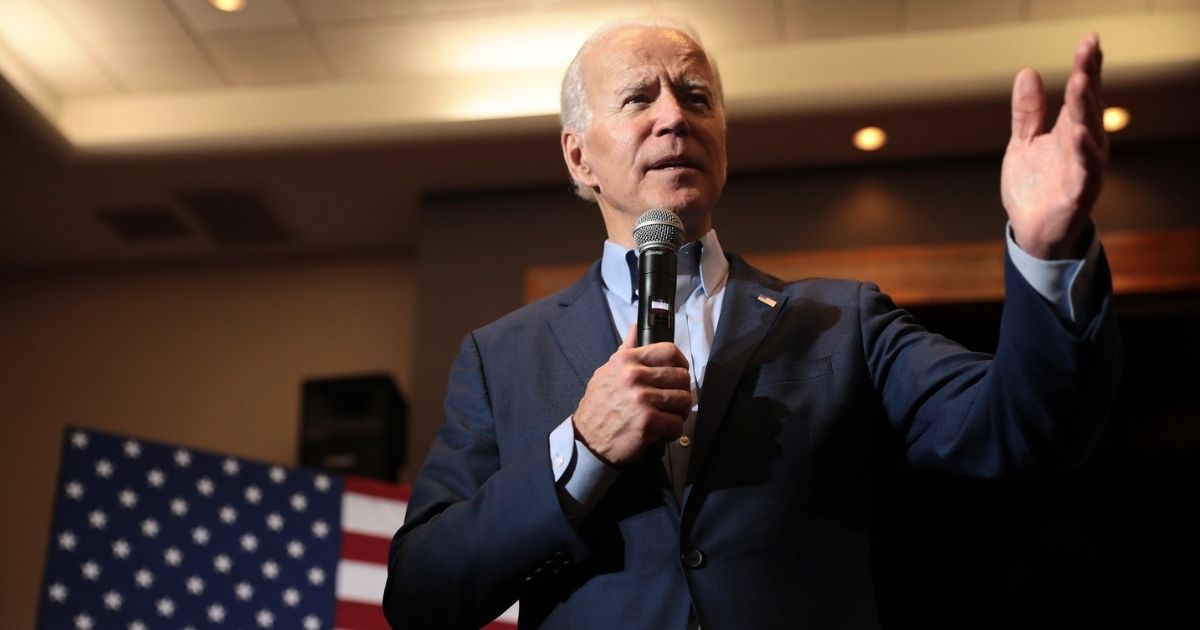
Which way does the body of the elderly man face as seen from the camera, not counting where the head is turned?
toward the camera

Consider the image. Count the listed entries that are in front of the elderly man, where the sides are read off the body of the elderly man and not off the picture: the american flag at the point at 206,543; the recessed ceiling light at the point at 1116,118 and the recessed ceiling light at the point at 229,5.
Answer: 0

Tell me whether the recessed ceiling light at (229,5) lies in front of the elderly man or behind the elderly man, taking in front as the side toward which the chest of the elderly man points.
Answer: behind

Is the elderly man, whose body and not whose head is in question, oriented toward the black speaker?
no

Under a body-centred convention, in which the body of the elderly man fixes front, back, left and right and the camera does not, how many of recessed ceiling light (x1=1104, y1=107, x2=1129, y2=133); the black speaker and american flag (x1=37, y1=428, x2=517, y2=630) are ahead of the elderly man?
0

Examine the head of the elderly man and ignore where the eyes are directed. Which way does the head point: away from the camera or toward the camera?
toward the camera

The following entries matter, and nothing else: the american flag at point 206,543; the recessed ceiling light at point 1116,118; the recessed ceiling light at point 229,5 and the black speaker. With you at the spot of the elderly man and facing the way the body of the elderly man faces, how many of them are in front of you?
0

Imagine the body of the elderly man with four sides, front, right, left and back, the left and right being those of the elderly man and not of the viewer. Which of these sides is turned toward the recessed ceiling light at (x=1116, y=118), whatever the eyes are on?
back

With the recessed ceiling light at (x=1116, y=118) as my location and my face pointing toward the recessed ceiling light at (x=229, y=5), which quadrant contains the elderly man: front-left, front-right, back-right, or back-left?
front-left

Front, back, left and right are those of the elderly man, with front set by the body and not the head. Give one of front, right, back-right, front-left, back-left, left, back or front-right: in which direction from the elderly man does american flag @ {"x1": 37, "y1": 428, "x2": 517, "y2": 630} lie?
back-right
